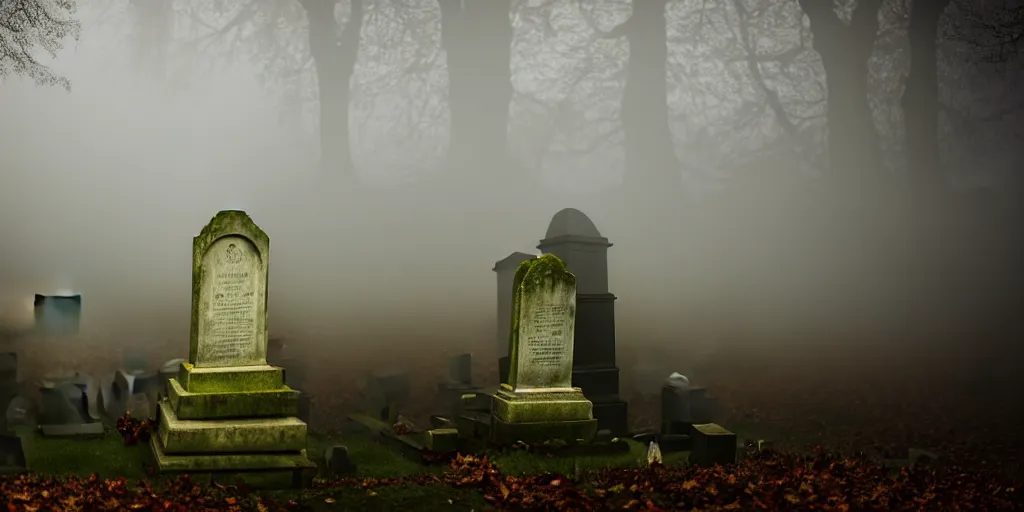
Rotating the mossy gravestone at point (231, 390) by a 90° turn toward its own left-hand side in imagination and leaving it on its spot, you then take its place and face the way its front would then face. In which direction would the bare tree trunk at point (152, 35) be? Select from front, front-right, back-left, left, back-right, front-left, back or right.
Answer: left

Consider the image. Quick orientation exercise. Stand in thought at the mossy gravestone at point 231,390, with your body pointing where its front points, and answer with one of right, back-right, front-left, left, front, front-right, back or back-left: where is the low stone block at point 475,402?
back-left

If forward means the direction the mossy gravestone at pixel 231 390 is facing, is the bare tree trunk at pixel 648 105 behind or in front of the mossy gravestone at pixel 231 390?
behind

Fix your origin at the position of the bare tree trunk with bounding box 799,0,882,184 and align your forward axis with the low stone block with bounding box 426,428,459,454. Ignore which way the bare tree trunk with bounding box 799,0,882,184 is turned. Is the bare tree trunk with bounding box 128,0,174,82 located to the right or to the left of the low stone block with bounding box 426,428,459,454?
right

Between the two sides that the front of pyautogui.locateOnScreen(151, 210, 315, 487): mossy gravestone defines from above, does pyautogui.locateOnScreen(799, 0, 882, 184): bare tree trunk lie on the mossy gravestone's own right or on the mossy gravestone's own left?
on the mossy gravestone's own left

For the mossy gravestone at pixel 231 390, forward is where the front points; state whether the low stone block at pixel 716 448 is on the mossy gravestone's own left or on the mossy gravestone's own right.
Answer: on the mossy gravestone's own left

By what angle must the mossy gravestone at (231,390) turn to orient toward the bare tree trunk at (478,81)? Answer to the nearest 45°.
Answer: approximately 135° to its left

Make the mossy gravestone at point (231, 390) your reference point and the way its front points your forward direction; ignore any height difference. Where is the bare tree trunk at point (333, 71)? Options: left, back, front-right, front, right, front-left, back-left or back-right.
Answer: back

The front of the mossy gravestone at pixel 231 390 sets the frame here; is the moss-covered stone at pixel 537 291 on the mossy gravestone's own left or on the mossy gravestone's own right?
on the mossy gravestone's own left

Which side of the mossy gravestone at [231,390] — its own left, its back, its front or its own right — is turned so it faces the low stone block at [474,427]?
left

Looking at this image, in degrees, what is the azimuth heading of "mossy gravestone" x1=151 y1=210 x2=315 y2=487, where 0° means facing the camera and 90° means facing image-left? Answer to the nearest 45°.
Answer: approximately 0°
